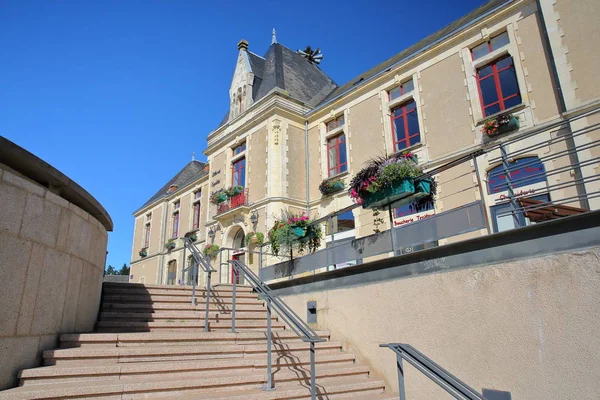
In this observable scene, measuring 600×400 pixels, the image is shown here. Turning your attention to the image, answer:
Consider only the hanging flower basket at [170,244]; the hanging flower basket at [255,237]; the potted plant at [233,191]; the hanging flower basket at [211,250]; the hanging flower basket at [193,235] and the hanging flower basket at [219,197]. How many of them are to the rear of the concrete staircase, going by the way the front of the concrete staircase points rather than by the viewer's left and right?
6

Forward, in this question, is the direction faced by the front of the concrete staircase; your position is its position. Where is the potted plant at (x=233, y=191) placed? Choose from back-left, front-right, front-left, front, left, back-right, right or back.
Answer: back

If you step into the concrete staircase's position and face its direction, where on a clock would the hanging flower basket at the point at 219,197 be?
The hanging flower basket is roughly at 6 o'clock from the concrete staircase.

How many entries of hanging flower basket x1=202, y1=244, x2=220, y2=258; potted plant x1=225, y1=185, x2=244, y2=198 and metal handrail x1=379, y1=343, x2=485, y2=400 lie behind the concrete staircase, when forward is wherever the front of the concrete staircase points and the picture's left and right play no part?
2

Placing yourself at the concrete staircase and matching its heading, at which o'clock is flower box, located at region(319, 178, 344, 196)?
The flower box is roughly at 7 o'clock from the concrete staircase.

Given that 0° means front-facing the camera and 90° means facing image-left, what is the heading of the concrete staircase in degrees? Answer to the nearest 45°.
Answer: approximately 0°

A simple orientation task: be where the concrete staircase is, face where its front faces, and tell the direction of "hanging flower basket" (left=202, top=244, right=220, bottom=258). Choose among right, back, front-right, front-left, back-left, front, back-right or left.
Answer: back

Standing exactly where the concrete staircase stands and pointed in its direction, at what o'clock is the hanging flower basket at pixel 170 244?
The hanging flower basket is roughly at 6 o'clock from the concrete staircase.

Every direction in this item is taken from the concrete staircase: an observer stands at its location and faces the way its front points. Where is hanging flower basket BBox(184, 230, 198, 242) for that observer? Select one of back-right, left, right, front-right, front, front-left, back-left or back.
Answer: back

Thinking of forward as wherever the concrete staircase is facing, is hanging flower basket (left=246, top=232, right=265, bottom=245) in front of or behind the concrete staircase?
behind

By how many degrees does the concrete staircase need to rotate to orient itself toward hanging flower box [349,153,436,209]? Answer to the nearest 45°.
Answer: approximately 90° to its left
